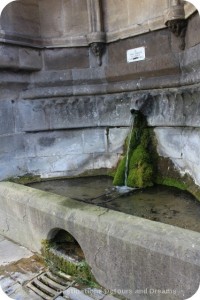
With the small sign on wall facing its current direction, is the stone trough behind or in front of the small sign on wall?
in front

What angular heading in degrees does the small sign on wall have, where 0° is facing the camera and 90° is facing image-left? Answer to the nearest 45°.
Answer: approximately 45°
